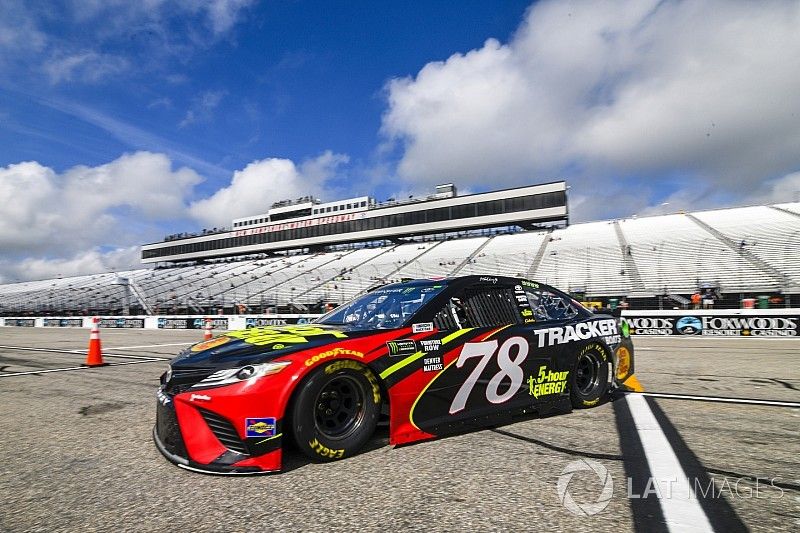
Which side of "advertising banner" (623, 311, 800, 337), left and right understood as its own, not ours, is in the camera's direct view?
front

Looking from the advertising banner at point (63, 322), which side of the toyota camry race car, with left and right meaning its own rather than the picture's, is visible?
right

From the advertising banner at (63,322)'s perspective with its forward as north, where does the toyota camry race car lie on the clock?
The toyota camry race car is roughly at 10 o'clock from the advertising banner.

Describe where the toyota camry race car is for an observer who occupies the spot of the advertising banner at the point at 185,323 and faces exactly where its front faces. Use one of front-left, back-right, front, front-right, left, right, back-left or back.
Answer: front

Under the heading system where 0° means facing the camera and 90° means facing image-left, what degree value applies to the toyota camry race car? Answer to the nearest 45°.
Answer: approximately 45°

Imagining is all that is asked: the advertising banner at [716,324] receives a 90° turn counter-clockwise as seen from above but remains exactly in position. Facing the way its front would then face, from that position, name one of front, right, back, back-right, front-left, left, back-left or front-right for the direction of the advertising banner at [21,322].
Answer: back

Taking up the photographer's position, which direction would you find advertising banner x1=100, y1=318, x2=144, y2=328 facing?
facing the viewer

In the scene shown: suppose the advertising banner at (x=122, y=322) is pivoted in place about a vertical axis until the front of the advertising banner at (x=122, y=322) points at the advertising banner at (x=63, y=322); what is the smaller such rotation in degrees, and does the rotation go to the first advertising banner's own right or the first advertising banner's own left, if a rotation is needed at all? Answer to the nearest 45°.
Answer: approximately 135° to the first advertising banner's own right

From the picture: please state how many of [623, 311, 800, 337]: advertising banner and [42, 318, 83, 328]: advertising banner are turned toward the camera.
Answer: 2

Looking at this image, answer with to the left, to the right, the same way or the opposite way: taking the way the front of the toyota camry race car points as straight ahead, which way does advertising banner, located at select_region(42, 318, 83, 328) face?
to the left
